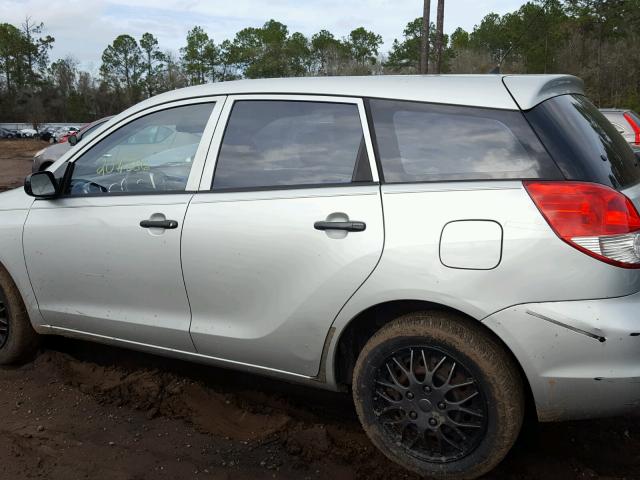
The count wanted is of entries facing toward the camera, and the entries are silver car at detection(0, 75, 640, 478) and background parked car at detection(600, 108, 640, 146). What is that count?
0

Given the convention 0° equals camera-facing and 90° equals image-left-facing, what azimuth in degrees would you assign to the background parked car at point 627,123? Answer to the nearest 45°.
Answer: approximately 135°

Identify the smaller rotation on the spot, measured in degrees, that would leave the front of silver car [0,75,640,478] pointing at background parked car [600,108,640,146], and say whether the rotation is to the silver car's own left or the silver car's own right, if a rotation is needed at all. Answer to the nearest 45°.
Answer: approximately 90° to the silver car's own right

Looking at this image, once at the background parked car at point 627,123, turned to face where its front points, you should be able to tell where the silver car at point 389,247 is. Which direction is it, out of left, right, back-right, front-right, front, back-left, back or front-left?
back-left

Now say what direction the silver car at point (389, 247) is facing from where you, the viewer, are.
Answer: facing away from the viewer and to the left of the viewer
